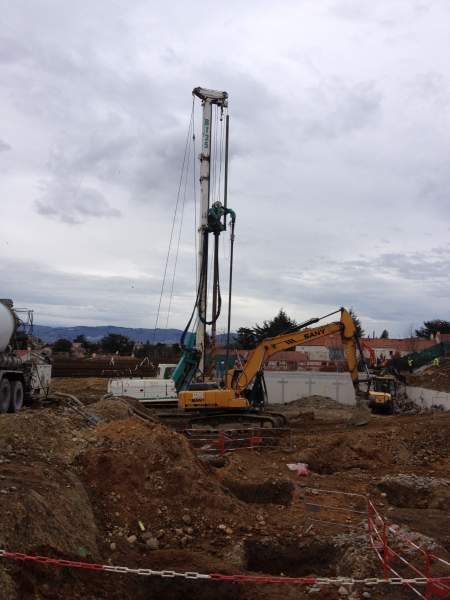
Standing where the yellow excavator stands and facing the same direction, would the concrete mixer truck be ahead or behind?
behind

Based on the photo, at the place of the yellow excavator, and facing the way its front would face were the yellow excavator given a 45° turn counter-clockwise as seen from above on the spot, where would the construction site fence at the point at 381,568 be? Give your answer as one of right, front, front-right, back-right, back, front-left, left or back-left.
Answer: back-right

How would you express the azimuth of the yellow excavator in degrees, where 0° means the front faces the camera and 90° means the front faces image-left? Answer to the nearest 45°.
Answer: approximately 270°

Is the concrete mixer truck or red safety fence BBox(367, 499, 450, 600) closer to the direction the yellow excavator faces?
the red safety fence

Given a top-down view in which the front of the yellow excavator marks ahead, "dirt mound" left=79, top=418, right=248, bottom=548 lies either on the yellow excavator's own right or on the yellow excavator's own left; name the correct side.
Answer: on the yellow excavator's own right

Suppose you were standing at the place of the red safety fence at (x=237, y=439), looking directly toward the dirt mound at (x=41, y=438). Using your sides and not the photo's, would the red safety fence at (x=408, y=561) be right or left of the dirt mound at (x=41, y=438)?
left

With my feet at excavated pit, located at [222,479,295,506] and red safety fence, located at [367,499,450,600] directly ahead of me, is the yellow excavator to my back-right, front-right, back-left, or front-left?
back-left

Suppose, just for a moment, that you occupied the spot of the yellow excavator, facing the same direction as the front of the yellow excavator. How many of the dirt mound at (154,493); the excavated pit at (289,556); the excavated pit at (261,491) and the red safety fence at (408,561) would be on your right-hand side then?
4

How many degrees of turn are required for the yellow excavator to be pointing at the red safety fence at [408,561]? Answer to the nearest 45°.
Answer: approximately 90° to its right

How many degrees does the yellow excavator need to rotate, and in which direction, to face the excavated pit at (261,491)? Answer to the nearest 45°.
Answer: approximately 90° to its right

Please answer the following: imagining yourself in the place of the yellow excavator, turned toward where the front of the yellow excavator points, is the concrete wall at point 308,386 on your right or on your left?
on your left

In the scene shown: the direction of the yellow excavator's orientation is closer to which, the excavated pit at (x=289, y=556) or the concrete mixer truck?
the excavated pit

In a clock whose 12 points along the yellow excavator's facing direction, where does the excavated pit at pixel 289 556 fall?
The excavated pit is roughly at 3 o'clock from the yellow excavator.

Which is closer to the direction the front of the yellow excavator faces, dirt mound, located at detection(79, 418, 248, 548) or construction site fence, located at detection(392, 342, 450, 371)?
the construction site fence
